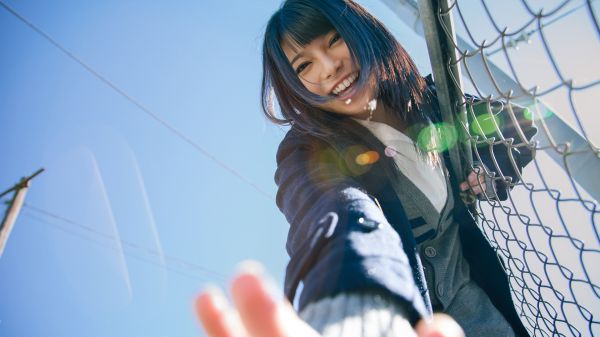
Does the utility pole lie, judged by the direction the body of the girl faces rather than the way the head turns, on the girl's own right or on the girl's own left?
on the girl's own right

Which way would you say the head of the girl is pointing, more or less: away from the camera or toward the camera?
toward the camera

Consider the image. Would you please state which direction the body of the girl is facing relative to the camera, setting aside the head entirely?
toward the camera
